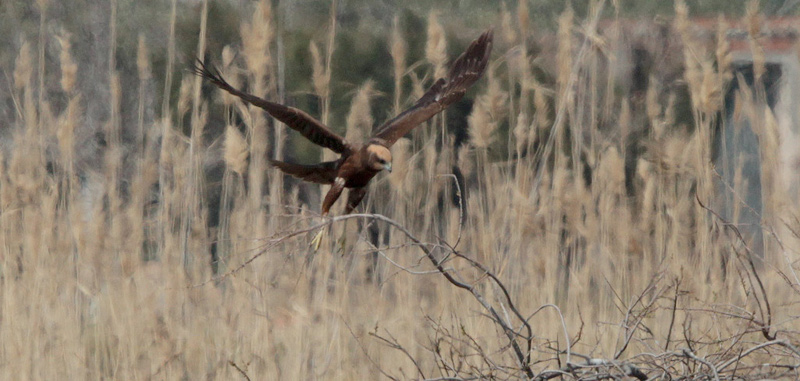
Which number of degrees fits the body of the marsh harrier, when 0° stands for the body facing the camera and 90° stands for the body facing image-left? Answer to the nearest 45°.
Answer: approximately 315°
